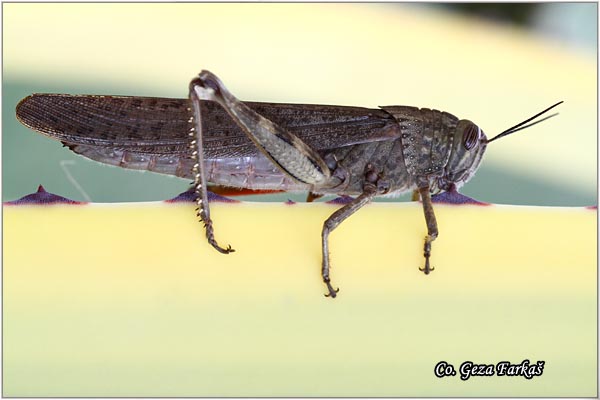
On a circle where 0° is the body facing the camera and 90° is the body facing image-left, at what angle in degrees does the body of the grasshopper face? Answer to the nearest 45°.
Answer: approximately 270°
